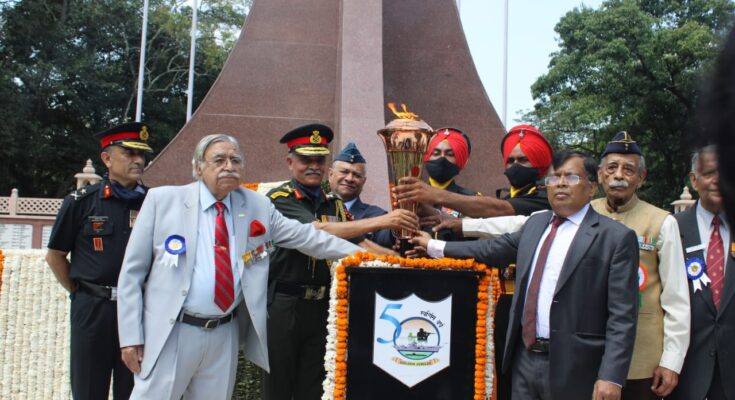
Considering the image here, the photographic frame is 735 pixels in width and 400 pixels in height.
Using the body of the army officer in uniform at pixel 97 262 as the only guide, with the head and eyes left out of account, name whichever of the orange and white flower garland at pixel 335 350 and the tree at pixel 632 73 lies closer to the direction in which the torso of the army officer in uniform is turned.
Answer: the orange and white flower garland

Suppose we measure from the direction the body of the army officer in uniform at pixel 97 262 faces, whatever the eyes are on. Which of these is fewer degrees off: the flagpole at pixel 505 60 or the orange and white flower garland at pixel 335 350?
the orange and white flower garland

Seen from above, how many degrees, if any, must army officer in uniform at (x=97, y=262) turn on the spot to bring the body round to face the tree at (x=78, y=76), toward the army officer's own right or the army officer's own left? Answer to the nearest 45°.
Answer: approximately 135° to the army officer's own left

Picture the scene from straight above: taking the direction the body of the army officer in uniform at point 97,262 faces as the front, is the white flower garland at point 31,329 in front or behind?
behind

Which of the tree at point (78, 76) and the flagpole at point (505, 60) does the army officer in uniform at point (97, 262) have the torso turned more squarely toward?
the flagpole

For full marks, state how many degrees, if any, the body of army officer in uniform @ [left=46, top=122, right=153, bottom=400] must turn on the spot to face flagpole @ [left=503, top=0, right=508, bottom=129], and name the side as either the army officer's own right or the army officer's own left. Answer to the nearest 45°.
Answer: approximately 90° to the army officer's own left

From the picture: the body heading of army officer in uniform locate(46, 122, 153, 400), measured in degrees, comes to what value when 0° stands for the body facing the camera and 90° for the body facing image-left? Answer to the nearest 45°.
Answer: approximately 315°

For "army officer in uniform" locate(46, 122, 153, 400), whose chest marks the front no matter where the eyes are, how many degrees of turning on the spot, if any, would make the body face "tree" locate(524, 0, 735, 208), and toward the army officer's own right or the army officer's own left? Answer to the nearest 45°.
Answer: approximately 90° to the army officer's own left

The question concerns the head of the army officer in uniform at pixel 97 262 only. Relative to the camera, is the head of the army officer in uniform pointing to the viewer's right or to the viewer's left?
to the viewer's right
